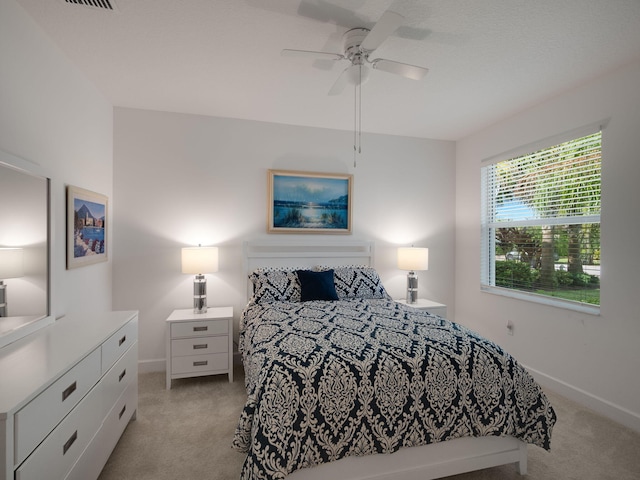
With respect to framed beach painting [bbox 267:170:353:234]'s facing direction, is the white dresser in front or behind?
in front

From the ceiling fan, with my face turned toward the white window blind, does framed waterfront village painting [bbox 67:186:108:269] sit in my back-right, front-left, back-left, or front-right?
back-left

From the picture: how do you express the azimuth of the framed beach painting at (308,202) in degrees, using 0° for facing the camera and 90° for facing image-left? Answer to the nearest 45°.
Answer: approximately 0°

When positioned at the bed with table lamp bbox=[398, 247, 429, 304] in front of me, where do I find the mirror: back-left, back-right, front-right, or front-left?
back-left

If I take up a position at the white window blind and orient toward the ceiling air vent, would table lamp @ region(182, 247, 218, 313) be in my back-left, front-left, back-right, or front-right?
front-right

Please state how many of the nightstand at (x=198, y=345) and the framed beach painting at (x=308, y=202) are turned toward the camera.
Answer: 2

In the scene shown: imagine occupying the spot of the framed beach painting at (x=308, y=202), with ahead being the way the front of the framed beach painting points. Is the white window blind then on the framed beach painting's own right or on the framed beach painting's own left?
on the framed beach painting's own left

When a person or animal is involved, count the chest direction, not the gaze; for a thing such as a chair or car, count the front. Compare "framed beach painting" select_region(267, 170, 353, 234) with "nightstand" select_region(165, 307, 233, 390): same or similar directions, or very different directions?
same or similar directions

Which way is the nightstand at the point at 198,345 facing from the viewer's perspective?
toward the camera

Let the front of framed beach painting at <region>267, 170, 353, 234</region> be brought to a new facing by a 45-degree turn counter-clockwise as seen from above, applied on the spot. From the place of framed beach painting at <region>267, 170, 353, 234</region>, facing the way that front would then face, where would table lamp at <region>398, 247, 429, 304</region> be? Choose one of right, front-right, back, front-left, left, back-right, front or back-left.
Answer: front-left

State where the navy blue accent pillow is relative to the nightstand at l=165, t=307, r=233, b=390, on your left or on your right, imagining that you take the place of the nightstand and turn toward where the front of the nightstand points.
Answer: on your left

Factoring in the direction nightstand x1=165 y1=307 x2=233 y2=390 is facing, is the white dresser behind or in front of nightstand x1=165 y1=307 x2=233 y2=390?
in front
